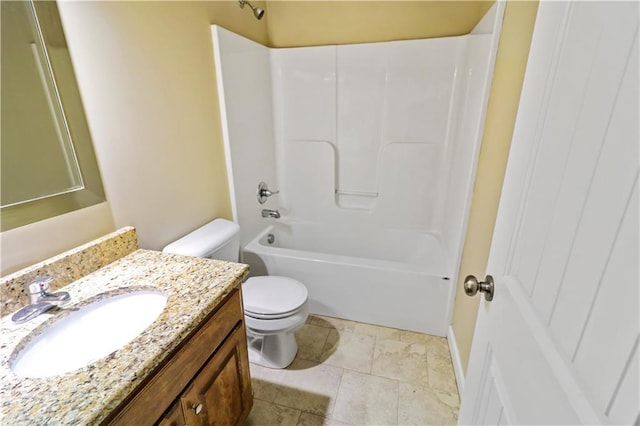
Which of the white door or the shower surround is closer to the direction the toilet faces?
the white door

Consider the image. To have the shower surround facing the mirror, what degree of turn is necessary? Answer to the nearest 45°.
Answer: approximately 45° to its right

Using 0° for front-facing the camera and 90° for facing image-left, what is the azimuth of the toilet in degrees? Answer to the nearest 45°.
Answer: approximately 315°

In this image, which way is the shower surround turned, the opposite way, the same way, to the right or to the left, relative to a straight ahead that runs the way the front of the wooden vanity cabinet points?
to the right
